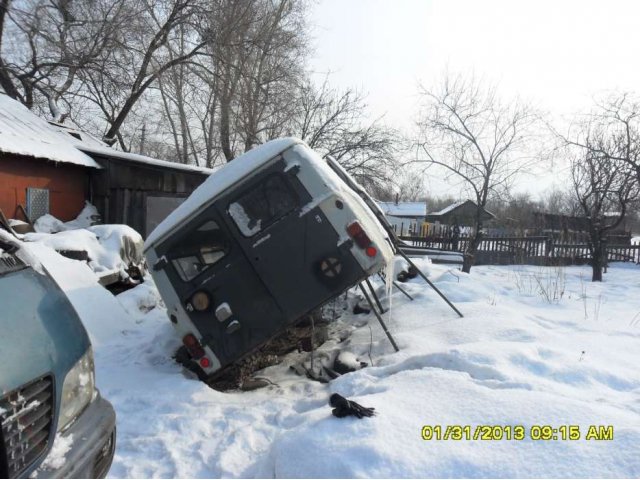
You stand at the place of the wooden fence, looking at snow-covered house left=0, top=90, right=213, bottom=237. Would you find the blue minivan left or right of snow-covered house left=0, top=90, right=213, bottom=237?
left

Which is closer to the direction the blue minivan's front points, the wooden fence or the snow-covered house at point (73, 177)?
the wooden fence

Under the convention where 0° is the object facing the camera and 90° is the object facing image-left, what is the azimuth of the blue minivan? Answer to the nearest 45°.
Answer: approximately 315°

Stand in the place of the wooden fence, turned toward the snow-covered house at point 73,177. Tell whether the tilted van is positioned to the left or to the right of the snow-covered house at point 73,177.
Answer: left

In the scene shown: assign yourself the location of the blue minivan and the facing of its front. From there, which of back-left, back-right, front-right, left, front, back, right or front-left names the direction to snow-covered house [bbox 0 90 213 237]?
back-left

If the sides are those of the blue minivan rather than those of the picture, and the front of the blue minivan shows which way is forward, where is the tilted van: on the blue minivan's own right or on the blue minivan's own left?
on the blue minivan's own left

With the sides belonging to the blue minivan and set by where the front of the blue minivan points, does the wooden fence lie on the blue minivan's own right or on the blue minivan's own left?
on the blue minivan's own left
